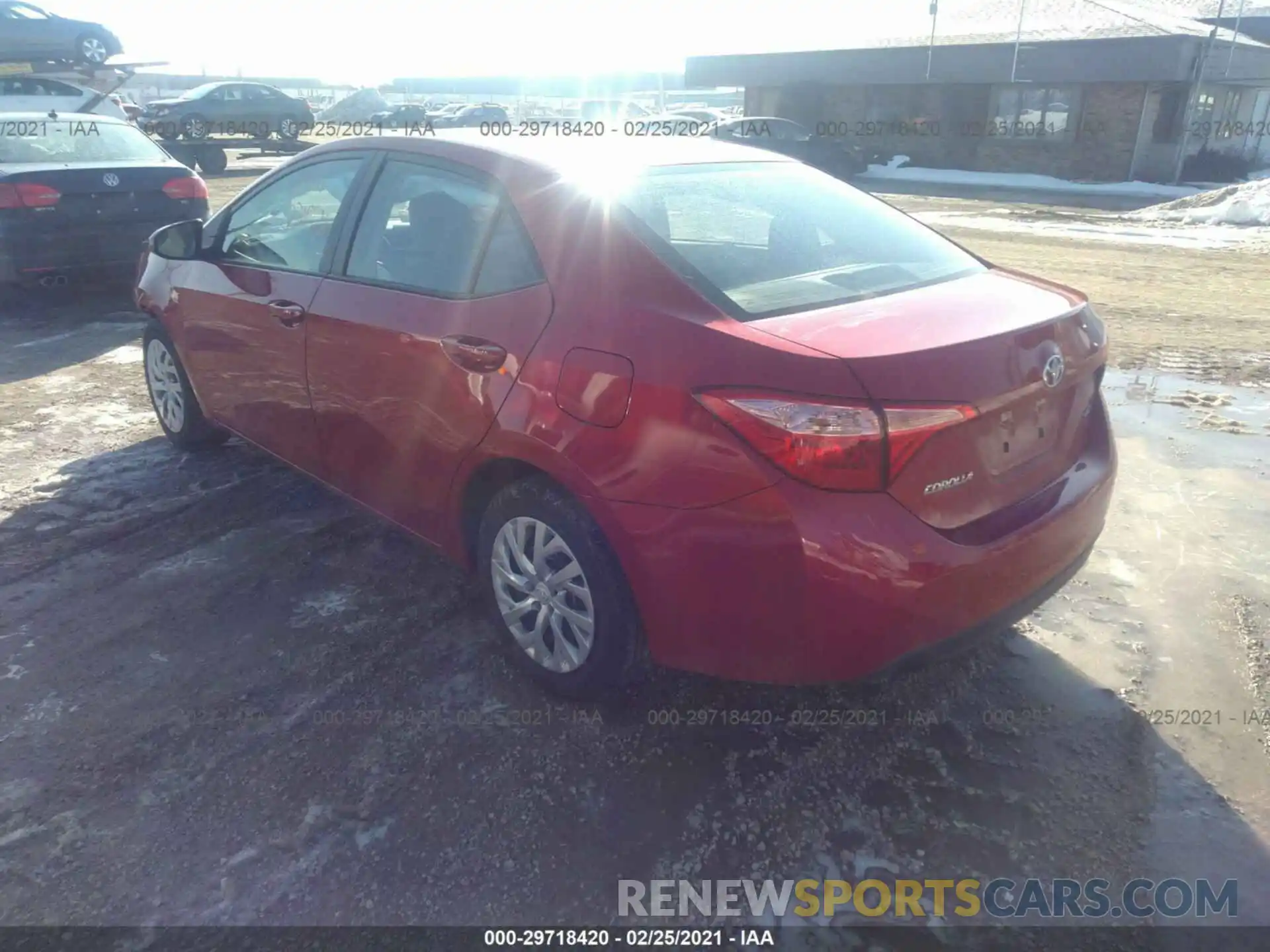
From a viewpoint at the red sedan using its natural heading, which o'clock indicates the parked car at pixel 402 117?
The parked car is roughly at 1 o'clock from the red sedan.

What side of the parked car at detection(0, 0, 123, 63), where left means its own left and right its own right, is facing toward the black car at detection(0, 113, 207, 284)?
right

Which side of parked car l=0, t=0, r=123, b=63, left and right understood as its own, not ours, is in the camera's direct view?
right

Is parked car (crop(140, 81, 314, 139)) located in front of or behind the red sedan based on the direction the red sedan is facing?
in front

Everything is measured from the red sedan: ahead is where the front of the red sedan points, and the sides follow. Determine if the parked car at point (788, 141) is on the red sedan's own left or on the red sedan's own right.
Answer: on the red sedan's own right

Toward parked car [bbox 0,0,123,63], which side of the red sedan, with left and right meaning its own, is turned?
front

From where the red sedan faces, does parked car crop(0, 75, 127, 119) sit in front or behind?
in front

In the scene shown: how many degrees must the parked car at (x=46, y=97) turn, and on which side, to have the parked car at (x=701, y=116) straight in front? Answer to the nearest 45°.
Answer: approximately 45° to its left

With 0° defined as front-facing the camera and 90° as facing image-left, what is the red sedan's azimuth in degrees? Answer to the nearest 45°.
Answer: approximately 135°

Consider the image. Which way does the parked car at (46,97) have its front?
to the viewer's right

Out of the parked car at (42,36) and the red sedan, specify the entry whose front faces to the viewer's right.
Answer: the parked car
